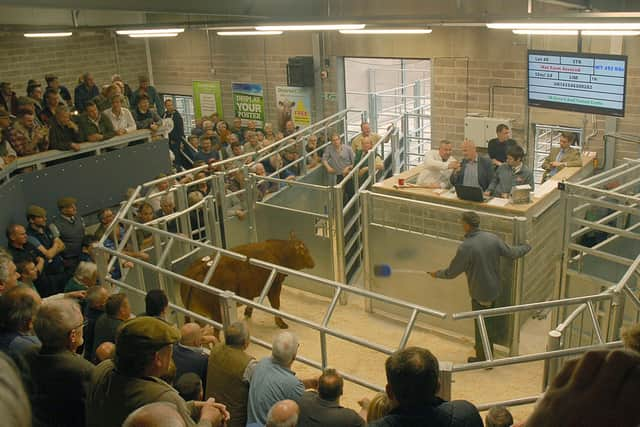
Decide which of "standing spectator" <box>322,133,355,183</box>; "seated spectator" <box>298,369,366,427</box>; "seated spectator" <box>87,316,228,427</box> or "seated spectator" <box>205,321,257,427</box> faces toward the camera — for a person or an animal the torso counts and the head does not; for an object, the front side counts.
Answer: the standing spectator

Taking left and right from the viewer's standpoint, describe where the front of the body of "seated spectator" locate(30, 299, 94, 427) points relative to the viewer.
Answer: facing away from the viewer and to the right of the viewer

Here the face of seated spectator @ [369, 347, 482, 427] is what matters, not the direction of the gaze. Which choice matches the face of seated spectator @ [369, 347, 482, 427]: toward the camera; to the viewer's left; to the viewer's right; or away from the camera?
away from the camera

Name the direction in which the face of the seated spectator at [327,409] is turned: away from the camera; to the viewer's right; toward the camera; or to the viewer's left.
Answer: away from the camera

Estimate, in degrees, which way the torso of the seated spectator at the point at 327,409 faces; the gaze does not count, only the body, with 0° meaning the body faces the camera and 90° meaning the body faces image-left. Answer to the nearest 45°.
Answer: approximately 180°

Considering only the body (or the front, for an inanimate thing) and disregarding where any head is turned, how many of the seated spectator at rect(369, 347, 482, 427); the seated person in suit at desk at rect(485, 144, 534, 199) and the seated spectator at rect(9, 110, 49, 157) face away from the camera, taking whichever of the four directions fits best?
1

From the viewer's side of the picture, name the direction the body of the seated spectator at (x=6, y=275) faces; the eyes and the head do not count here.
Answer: to the viewer's right

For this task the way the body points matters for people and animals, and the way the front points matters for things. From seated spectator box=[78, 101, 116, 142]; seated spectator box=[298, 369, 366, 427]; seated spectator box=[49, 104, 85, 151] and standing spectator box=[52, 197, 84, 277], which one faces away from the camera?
seated spectator box=[298, 369, 366, 427]

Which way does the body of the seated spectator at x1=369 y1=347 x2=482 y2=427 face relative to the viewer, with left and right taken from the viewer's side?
facing away from the viewer

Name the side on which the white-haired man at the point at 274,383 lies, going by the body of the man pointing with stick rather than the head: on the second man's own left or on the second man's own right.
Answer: on the second man's own left

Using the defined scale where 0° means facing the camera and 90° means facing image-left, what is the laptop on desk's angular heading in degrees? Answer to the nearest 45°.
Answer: approximately 225°

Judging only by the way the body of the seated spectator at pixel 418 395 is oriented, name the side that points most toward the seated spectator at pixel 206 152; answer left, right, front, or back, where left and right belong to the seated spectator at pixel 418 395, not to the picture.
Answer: front

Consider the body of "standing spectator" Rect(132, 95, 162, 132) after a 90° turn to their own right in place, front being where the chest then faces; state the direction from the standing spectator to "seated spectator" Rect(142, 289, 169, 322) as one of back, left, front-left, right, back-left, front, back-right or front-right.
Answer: front-left

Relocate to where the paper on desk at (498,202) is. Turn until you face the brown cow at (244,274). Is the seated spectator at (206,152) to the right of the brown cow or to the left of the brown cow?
right

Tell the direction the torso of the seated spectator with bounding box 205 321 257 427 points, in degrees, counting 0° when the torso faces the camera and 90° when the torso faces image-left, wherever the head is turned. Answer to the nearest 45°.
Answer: approximately 225°

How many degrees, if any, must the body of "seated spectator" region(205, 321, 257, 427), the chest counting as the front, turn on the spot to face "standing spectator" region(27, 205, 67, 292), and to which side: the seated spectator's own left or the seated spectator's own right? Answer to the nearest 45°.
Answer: approximately 90° to the seated spectator's own left

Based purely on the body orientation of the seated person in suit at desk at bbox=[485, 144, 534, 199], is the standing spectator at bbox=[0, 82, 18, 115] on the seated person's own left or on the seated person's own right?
on the seated person's own right

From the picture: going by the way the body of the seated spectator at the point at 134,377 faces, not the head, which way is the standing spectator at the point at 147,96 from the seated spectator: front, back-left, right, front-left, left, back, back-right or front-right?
front-left

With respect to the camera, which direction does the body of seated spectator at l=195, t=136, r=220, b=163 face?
toward the camera
